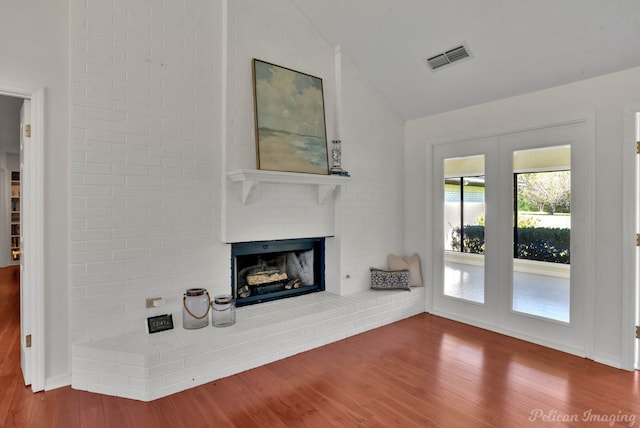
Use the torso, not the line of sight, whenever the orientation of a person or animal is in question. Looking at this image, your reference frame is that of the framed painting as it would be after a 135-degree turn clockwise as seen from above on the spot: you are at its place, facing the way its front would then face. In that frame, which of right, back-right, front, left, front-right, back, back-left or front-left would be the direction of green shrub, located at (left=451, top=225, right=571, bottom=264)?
back

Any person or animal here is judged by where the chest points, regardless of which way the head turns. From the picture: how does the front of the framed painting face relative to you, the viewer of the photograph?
facing the viewer and to the right of the viewer

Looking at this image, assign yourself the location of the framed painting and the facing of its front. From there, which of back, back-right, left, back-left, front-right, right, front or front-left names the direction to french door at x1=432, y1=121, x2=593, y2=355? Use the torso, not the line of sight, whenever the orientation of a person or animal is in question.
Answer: front-left

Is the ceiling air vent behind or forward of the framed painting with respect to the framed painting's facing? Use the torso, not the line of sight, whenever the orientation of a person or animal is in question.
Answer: forward
